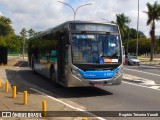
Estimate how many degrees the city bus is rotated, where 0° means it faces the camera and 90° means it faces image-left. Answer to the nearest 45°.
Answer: approximately 315°
